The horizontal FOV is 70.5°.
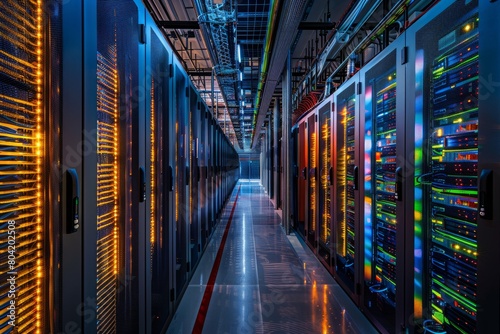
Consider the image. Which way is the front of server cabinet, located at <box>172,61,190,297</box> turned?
to the viewer's right

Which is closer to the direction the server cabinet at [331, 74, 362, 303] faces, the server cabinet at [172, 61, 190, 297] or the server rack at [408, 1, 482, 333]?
the server cabinet

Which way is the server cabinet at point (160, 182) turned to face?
to the viewer's right

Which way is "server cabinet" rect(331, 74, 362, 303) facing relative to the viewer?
to the viewer's left

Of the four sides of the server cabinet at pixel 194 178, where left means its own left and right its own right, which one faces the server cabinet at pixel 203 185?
left

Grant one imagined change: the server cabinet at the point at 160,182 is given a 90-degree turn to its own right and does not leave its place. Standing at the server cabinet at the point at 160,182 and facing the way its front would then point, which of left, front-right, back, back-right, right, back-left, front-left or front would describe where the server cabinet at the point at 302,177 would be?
back-left

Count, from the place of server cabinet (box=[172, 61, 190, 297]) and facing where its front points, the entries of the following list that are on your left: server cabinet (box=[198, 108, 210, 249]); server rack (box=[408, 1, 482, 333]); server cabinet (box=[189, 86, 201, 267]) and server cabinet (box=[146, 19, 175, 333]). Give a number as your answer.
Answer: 2

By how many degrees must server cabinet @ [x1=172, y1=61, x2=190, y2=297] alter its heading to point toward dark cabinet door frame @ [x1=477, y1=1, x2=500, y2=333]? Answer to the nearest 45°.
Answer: approximately 45° to its right

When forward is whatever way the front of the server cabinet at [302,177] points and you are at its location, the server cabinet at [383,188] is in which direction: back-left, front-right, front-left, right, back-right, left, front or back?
left

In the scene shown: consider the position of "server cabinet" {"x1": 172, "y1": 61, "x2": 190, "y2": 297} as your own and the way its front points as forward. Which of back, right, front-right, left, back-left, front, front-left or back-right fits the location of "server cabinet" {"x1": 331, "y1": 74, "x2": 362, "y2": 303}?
front

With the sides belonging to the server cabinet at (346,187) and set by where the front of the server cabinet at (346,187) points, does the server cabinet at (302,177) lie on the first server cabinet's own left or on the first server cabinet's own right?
on the first server cabinet's own right

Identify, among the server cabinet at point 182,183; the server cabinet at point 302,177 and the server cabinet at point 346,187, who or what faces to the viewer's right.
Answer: the server cabinet at point 182,183

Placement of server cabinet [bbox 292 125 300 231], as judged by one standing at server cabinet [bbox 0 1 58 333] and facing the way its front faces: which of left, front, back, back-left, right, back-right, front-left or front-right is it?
left
